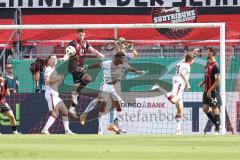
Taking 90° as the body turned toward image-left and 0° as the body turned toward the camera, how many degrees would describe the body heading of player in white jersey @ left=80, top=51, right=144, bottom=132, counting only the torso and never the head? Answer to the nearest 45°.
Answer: approximately 315°

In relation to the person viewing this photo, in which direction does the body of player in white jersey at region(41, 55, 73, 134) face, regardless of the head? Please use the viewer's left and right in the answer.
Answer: facing the viewer and to the right of the viewer

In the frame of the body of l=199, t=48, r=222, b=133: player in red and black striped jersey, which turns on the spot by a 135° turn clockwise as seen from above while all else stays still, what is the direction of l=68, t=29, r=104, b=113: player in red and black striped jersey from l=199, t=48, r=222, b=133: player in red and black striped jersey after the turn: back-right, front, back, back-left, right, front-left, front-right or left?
left

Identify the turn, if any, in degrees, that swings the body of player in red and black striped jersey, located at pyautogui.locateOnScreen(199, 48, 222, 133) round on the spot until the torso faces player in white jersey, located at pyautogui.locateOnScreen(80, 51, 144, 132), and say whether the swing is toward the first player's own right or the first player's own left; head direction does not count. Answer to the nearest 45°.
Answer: approximately 45° to the first player's own right
